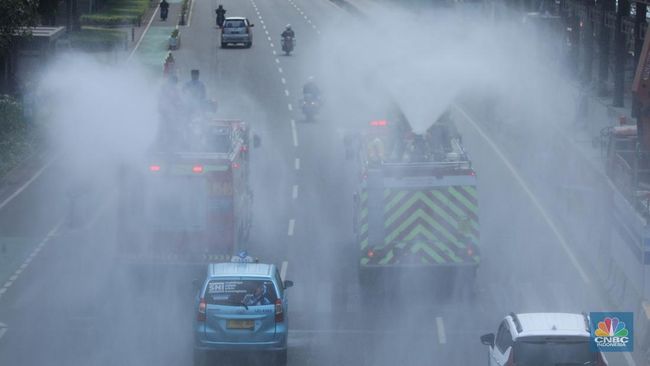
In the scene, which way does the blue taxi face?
away from the camera

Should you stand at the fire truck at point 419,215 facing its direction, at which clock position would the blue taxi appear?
The blue taxi is roughly at 7 o'clock from the fire truck.

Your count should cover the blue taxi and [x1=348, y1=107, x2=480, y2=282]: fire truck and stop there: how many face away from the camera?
2

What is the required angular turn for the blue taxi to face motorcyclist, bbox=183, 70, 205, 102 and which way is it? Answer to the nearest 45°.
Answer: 0° — it already faces them

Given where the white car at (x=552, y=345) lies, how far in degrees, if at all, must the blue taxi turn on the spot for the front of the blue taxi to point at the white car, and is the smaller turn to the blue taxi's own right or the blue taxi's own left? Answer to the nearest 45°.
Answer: approximately 135° to the blue taxi's own right

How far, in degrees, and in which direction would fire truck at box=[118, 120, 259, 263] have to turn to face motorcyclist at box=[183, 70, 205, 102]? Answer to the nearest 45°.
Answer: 0° — it already faces them

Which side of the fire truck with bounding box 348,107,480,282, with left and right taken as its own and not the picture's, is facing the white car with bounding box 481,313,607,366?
back

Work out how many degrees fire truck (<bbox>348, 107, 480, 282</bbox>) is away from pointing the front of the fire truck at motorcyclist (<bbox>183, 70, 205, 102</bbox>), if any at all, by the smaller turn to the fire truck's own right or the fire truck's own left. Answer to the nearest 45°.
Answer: approximately 45° to the fire truck's own left

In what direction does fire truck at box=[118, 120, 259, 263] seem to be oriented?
away from the camera

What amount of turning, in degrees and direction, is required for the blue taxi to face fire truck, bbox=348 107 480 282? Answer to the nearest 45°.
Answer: approximately 45° to its right

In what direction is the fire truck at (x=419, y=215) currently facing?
away from the camera
